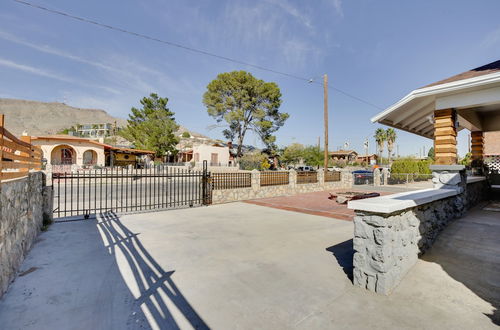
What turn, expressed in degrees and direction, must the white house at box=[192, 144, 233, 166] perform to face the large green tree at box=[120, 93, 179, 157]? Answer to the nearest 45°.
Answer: approximately 90° to its right

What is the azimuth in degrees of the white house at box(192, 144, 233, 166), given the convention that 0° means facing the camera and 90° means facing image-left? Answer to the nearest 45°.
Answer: approximately 0°

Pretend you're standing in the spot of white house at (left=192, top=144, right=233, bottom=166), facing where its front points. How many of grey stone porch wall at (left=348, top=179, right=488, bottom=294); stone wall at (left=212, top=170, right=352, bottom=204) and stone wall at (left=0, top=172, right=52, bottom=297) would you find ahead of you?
3

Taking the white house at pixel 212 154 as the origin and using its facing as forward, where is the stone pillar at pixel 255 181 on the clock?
The stone pillar is roughly at 12 o'clock from the white house.

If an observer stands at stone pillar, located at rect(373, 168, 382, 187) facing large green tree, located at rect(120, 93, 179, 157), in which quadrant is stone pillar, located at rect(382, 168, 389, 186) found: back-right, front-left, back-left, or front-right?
back-right

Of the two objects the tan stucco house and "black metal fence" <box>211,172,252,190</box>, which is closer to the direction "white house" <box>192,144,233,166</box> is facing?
the black metal fence

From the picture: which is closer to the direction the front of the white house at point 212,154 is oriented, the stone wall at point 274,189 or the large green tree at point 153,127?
the stone wall

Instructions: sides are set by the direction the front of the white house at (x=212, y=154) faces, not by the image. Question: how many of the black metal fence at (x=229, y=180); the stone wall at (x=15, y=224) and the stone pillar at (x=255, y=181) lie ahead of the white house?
3

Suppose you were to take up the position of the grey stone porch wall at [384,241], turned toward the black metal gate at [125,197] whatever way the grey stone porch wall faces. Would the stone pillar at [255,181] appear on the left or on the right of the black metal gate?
right

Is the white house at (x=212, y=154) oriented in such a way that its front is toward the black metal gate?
yes

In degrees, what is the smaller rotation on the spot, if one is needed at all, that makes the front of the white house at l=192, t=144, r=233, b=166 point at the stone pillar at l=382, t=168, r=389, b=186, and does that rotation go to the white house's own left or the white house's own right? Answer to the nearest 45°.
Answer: approximately 45° to the white house's own left

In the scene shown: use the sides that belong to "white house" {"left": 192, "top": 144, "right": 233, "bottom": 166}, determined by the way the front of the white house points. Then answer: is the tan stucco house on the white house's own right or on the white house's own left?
on the white house's own right

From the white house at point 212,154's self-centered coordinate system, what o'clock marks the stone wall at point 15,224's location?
The stone wall is roughly at 12 o'clock from the white house.
